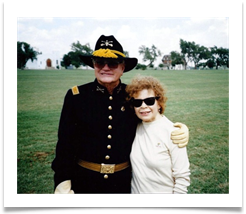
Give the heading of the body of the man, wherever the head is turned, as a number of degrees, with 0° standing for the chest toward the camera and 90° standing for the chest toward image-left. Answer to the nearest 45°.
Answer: approximately 0°

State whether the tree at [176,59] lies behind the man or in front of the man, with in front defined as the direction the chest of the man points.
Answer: behind

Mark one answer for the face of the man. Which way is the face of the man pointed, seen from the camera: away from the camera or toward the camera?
toward the camera
